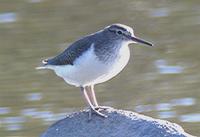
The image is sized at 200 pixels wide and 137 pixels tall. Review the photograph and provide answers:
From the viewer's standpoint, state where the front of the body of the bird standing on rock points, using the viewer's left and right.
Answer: facing to the right of the viewer

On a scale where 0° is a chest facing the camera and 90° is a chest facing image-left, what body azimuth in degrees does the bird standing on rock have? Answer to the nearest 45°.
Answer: approximately 270°
